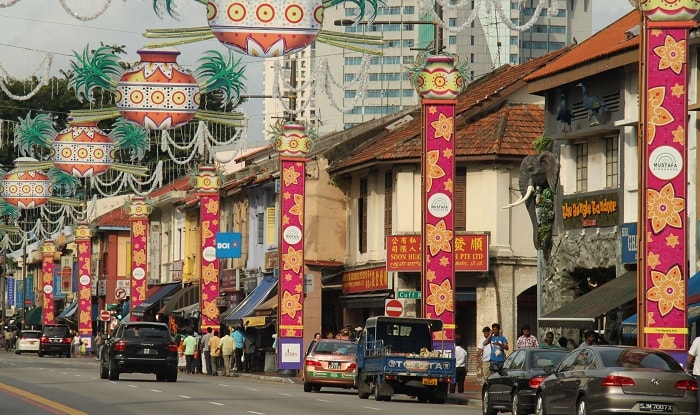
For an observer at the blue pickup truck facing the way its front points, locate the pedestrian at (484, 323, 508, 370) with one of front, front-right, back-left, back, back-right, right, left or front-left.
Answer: right

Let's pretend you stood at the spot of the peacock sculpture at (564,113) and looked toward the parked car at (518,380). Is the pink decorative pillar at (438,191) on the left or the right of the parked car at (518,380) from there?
right

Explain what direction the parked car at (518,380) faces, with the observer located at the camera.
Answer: facing away from the viewer and to the left of the viewer

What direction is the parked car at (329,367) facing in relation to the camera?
away from the camera

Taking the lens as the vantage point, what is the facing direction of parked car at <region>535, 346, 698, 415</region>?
facing away from the viewer and to the left of the viewer

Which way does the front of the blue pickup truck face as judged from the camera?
facing away from the viewer

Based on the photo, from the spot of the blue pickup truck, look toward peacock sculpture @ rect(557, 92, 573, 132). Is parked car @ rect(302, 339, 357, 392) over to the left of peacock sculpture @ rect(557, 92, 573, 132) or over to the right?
left

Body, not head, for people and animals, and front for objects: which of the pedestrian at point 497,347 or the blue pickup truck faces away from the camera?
the blue pickup truck

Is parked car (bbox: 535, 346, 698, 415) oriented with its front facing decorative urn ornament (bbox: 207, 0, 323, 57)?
yes

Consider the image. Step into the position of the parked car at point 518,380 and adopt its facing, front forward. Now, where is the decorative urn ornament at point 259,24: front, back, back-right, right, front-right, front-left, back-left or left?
front

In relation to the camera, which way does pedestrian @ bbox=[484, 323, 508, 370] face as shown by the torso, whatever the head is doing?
toward the camera
